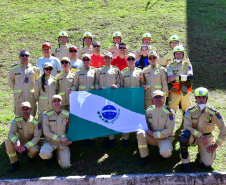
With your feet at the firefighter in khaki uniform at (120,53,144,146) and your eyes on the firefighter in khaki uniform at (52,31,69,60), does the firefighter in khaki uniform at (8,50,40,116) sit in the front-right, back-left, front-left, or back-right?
front-left

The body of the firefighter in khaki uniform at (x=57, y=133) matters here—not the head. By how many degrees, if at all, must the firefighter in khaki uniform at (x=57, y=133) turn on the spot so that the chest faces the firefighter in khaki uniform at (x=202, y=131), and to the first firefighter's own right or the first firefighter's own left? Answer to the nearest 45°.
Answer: approximately 90° to the first firefighter's own left

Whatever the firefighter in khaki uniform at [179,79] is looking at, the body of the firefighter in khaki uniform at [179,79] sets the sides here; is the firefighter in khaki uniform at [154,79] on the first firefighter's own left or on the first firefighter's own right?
on the first firefighter's own right

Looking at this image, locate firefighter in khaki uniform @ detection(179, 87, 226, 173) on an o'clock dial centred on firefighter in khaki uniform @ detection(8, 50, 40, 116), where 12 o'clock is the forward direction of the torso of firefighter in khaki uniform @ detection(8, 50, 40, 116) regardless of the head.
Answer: firefighter in khaki uniform @ detection(179, 87, 226, 173) is roughly at 10 o'clock from firefighter in khaki uniform @ detection(8, 50, 40, 116).

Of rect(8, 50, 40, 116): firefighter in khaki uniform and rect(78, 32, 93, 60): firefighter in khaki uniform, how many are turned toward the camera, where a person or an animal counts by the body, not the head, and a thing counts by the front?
2

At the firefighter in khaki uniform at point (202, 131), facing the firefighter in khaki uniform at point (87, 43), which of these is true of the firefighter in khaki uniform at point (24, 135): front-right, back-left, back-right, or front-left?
front-left

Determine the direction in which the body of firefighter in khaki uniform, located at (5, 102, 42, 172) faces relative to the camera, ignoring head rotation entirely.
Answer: toward the camera

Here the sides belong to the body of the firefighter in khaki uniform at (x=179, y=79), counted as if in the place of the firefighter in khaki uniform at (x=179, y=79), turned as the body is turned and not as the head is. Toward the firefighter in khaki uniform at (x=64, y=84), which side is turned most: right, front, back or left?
right

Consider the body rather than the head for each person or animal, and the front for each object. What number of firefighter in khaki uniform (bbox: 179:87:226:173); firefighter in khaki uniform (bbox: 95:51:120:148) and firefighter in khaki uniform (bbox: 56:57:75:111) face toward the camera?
3

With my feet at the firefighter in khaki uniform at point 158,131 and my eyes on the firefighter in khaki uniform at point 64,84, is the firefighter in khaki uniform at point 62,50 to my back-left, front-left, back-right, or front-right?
front-right

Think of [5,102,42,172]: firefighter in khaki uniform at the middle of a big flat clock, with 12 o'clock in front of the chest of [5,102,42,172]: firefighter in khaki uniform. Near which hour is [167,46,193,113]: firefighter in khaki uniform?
[167,46,193,113]: firefighter in khaki uniform is roughly at 9 o'clock from [5,102,42,172]: firefighter in khaki uniform.

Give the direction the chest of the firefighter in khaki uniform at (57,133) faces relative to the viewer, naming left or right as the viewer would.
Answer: facing the viewer
